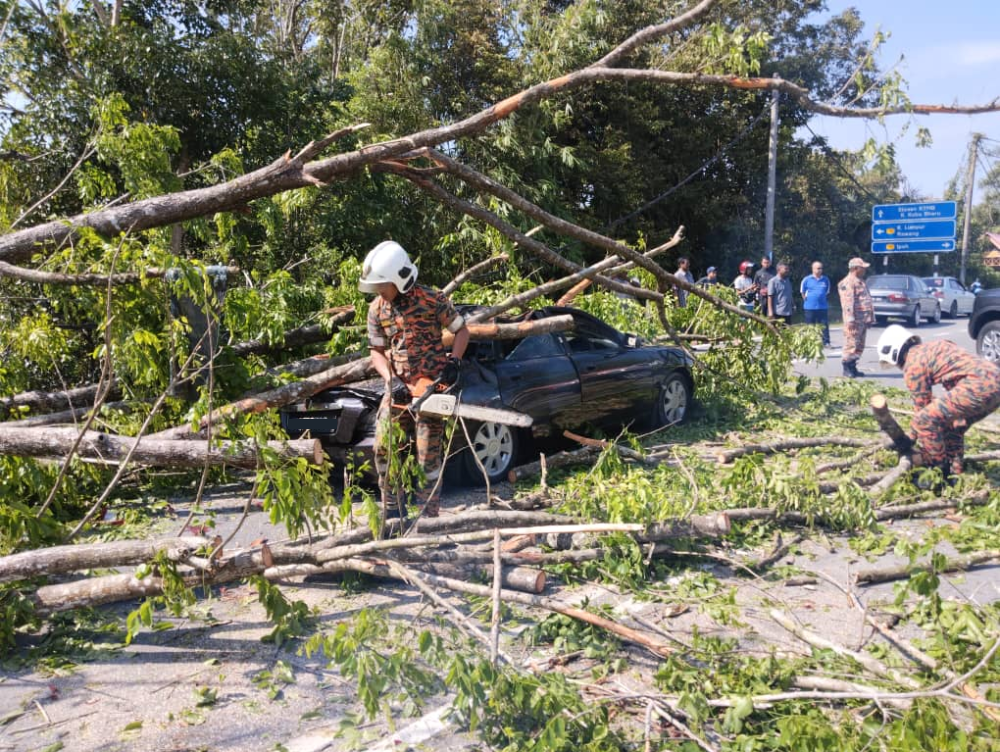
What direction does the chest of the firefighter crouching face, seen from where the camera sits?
to the viewer's left

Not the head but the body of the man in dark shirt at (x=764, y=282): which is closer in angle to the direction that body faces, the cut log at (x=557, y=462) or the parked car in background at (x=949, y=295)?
the cut log

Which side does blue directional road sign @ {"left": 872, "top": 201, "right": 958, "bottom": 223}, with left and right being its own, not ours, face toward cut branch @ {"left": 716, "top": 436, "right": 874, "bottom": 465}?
front

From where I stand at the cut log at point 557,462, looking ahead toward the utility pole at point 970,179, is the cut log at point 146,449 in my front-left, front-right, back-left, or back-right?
back-left

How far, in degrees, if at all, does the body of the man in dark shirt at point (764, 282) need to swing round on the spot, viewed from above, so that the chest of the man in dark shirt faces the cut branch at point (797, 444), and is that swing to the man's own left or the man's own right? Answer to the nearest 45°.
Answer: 0° — they already face it

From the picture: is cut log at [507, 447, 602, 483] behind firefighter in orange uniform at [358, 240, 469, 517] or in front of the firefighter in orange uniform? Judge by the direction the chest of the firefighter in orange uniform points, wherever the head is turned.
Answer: behind

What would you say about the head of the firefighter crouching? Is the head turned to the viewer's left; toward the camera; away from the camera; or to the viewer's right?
to the viewer's left

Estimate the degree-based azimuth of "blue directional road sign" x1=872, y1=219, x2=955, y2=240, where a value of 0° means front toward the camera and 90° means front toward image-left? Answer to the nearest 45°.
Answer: approximately 0°

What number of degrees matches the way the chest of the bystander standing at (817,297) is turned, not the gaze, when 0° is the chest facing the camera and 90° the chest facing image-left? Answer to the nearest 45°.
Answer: approximately 0°

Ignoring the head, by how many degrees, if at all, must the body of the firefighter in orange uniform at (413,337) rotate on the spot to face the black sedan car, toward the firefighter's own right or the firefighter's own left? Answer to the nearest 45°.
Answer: approximately 180°

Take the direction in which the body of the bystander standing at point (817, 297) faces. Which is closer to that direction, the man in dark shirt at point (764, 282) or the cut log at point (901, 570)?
the cut log

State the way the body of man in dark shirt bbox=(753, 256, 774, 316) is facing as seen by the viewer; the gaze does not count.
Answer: toward the camera
